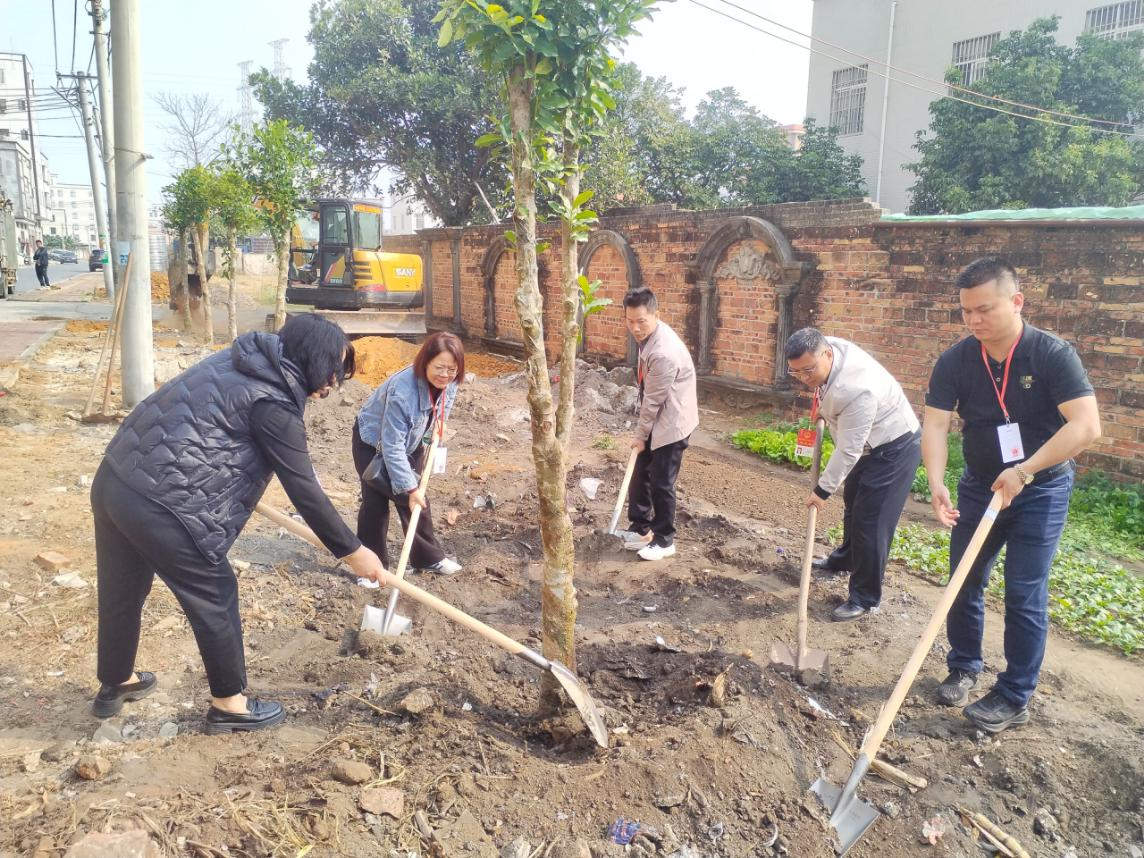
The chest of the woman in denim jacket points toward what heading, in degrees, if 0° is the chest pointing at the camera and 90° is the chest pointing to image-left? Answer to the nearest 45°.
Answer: approximately 315°

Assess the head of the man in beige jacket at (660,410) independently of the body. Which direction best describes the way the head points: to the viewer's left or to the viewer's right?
to the viewer's left

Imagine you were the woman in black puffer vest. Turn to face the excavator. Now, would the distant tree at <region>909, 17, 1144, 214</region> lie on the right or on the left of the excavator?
right

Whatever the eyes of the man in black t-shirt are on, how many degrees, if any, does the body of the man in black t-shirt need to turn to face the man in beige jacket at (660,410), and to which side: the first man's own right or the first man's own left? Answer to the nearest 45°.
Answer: approximately 90° to the first man's own right

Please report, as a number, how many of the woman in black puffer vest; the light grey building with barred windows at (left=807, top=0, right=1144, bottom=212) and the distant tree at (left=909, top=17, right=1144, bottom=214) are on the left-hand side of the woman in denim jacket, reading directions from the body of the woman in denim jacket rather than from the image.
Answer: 2

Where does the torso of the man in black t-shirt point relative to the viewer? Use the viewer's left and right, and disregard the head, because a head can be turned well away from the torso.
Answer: facing the viewer and to the left of the viewer

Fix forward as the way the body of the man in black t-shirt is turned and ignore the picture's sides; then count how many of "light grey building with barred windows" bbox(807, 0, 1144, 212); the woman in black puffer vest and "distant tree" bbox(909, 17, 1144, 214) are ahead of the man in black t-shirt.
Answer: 1

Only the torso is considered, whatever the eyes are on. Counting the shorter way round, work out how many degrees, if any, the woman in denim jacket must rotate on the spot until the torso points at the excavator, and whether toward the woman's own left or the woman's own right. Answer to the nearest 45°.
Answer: approximately 135° to the woman's own left

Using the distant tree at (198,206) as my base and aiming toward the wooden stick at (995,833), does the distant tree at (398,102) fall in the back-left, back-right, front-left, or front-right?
back-left

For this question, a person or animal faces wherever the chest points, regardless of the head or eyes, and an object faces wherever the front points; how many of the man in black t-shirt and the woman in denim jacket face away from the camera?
0

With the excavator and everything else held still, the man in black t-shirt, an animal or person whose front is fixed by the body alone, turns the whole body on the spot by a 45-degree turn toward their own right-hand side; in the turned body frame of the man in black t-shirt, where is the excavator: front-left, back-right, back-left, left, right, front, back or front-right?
front-right

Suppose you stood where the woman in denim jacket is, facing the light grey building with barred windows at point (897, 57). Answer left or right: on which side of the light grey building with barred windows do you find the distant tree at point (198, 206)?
left

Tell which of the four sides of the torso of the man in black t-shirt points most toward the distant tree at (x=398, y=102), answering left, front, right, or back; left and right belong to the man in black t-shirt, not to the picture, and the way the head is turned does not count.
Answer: right

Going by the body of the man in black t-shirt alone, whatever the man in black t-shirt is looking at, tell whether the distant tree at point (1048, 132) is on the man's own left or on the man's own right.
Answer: on the man's own right
